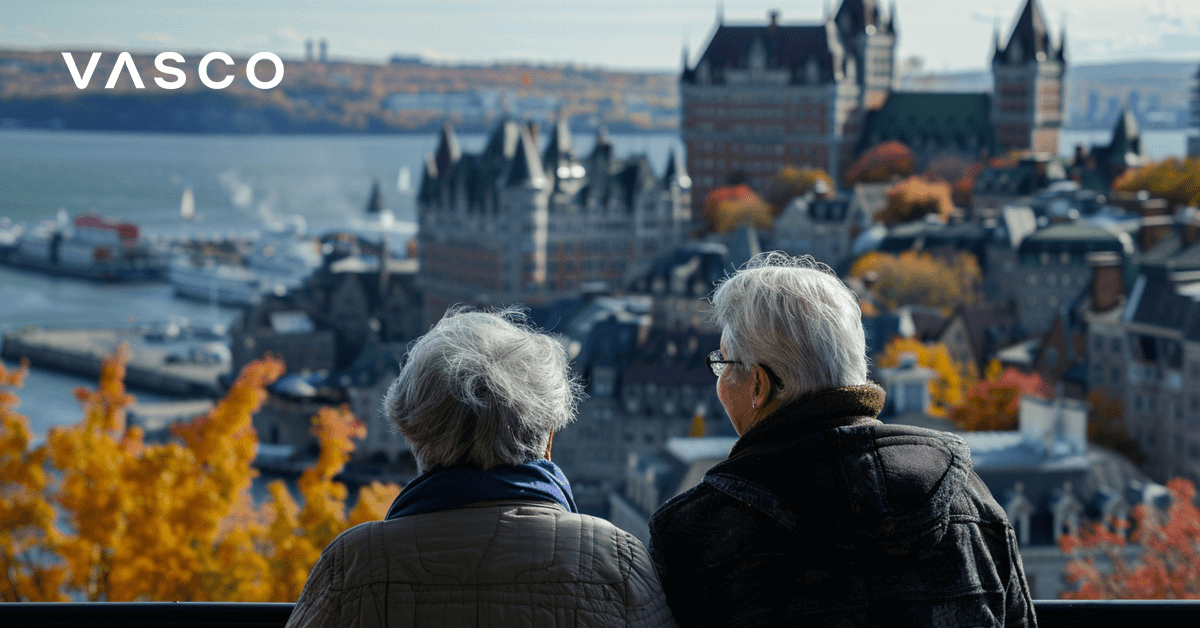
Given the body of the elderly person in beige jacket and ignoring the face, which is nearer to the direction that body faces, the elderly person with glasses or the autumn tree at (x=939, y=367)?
the autumn tree

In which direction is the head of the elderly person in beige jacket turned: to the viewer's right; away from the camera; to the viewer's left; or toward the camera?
away from the camera

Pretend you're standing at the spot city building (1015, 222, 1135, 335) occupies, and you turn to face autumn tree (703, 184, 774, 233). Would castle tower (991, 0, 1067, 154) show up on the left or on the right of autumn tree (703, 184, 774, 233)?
right

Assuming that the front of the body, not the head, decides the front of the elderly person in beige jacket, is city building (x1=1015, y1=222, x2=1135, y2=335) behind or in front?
in front

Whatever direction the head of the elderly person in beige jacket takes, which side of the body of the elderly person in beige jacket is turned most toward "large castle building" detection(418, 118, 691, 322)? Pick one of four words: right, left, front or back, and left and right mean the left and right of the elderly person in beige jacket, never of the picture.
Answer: front

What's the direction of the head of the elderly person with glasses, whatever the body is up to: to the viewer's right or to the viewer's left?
to the viewer's left

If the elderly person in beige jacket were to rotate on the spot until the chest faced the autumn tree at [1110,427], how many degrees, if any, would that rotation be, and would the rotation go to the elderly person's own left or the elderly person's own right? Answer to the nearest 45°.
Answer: approximately 45° to the elderly person's own right

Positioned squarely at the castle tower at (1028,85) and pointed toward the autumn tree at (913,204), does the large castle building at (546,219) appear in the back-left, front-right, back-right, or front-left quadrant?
front-right

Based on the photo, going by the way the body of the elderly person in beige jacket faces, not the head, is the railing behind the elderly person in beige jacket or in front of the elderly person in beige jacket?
in front

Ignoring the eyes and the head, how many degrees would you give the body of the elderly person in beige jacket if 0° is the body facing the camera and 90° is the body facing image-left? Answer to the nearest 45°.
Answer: approximately 180°

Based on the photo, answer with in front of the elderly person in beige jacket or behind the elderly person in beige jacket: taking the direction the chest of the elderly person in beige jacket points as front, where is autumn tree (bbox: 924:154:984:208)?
in front
